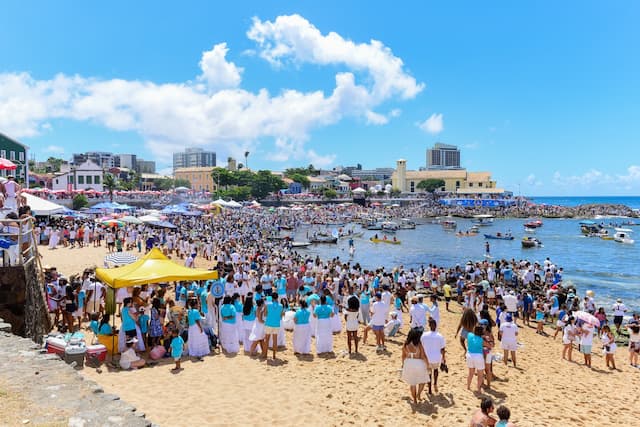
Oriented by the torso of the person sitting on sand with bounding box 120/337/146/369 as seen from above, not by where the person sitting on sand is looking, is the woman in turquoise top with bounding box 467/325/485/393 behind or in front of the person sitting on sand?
in front

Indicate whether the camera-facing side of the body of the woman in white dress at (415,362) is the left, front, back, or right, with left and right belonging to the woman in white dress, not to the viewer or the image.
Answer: back

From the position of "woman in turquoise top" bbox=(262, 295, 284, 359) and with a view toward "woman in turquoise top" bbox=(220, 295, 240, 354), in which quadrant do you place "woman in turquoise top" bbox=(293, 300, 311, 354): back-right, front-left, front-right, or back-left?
back-right

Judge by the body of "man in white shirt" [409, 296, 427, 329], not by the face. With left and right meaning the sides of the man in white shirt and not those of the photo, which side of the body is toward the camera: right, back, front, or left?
back

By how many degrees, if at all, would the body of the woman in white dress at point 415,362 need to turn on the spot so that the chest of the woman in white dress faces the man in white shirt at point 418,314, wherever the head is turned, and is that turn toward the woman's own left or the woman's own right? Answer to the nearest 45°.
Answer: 0° — they already face them

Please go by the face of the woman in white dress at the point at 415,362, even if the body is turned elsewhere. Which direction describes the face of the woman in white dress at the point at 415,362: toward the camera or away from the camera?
away from the camera
